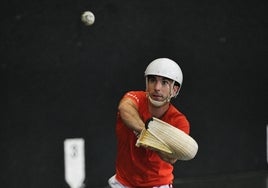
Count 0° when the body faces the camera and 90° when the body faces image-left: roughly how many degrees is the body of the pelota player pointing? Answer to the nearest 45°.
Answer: approximately 0°
